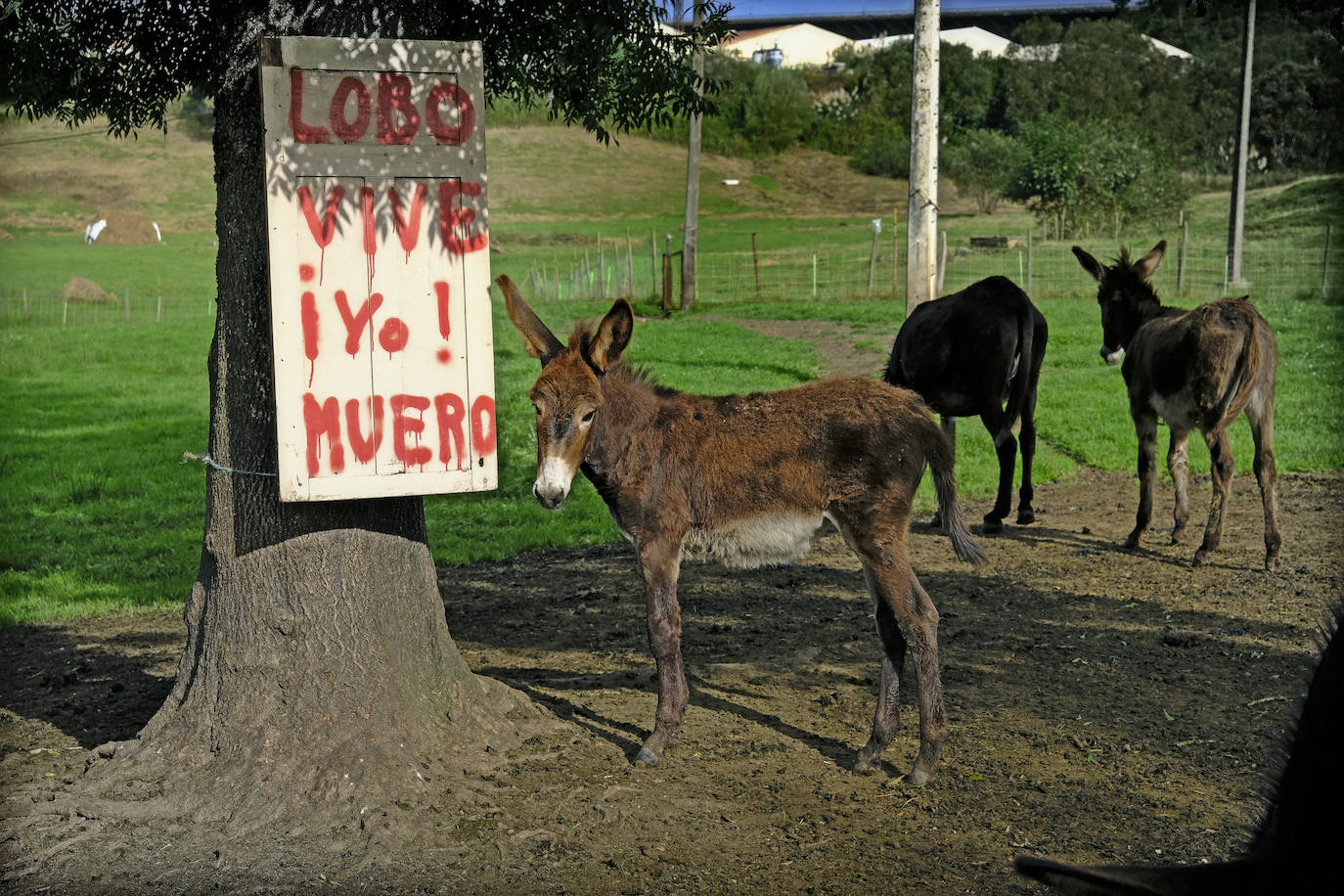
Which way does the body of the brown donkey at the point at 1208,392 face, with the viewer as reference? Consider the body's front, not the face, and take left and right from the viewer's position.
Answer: facing away from the viewer and to the left of the viewer

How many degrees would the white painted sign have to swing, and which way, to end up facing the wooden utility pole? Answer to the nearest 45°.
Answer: approximately 135° to its left

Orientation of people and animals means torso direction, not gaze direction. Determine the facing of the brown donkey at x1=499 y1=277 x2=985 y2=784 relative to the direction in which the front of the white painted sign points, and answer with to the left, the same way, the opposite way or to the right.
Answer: to the right

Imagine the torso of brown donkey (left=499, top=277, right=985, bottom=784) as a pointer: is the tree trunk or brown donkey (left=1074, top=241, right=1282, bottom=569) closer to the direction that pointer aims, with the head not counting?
the tree trunk

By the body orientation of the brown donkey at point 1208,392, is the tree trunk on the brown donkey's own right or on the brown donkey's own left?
on the brown donkey's own left

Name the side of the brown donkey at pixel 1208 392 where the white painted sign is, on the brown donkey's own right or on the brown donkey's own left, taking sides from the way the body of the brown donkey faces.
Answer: on the brown donkey's own left

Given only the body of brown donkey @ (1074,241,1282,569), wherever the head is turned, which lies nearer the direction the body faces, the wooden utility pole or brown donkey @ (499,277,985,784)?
the wooden utility pole

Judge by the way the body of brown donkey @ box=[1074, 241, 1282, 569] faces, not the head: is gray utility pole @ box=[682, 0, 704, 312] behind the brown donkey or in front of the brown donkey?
in front

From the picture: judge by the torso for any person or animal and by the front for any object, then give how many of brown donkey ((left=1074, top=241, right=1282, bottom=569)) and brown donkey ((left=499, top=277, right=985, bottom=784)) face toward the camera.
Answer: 0

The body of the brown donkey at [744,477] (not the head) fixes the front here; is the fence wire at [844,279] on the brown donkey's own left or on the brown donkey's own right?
on the brown donkey's own right

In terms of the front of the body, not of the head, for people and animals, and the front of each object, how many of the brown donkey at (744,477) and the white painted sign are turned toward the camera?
1

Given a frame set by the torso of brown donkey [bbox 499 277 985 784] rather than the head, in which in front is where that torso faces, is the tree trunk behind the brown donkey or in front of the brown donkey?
in front

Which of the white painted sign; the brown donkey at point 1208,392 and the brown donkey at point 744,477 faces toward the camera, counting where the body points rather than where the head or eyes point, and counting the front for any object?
the white painted sign

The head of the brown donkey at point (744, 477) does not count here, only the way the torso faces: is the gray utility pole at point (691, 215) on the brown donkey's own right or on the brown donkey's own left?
on the brown donkey's own right

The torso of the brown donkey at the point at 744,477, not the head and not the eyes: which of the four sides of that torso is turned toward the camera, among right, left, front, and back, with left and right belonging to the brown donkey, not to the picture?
left

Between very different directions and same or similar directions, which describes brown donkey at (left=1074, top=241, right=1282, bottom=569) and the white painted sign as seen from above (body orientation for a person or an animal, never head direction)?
very different directions
